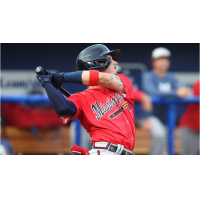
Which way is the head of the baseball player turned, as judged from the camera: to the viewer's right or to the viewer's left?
to the viewer's right

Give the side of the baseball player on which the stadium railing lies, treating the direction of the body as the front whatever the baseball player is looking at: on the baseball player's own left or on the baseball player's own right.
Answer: on the baseball player's own left

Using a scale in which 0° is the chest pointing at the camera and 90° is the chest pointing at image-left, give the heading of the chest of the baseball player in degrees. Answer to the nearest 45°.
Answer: approximately 315°

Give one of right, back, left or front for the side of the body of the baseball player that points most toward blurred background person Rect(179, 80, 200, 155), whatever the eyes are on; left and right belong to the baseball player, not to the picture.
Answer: left
